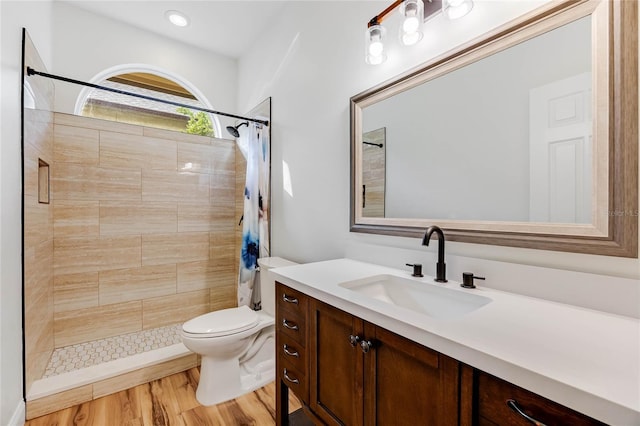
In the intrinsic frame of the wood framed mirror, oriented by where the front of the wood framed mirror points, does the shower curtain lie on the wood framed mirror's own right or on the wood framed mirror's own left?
on the wood framed mirror's own right

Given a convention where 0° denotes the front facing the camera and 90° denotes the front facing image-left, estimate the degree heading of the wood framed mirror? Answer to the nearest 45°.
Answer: approximately 45°

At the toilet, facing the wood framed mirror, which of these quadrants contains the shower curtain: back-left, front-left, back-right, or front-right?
back-left

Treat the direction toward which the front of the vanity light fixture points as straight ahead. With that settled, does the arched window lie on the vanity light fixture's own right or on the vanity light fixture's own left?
on the vanity light fixture's own right

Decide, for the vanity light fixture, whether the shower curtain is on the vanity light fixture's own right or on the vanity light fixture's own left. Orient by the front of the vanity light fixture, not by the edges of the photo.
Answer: on the vanity light fixture's own right

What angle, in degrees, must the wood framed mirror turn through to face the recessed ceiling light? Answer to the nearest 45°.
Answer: approximately 45° to its right
